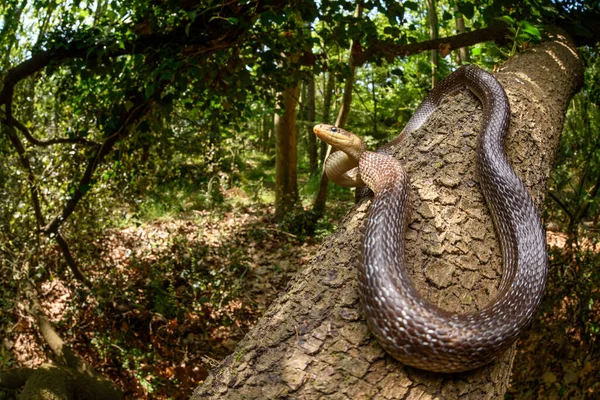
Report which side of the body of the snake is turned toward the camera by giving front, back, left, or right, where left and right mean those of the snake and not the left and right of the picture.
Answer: left

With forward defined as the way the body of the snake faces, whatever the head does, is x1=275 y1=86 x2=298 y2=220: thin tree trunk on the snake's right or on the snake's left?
on the snake's right
